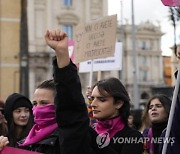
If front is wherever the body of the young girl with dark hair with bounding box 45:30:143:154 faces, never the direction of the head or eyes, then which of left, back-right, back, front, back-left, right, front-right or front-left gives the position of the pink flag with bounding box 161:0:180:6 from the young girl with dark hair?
back

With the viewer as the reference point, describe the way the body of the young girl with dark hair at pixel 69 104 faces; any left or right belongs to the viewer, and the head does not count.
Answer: facing the viewer and to the left of the viewer

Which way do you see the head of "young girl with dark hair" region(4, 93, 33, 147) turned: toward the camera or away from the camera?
toward the camera

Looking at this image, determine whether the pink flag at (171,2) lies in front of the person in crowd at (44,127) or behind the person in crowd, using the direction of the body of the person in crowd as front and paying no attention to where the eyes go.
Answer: behind

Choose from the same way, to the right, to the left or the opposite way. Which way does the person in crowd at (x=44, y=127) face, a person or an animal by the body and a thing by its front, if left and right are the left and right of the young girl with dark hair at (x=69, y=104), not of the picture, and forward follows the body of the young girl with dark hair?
the same way

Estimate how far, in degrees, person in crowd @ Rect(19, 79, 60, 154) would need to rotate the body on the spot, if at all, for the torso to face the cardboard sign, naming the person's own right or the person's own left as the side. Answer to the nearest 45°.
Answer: approximately 135° to the person's own right

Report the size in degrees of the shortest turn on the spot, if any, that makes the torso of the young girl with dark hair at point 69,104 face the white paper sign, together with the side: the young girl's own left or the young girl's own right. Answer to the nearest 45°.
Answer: approximately 135° to the young girl's own right

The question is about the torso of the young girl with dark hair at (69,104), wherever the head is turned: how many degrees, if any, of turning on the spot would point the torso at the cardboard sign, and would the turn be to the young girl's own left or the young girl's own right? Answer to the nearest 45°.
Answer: approximately 135° to the young girl's own right

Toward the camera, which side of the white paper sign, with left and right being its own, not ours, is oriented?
front
